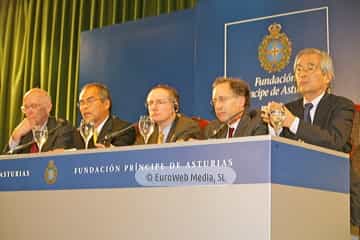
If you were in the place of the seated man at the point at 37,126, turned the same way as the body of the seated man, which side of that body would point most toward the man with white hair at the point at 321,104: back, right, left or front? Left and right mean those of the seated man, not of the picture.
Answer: left

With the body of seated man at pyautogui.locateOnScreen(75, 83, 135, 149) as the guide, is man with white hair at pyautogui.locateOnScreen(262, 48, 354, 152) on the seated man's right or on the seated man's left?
on the seated man's left

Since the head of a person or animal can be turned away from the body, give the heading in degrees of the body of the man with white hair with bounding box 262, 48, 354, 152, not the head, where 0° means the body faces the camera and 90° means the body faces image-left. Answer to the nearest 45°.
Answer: approximately 45°

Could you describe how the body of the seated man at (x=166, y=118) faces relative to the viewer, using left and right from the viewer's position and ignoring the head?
facing the viewer and to the left of the viewer

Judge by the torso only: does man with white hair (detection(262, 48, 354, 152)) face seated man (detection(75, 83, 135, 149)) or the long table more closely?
the long table

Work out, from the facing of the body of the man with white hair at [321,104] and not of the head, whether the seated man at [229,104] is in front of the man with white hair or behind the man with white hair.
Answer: in front

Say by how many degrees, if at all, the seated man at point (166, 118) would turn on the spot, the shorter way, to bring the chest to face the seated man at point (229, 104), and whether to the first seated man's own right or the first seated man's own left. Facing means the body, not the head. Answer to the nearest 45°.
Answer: approximately 90° to the first seated man's own left

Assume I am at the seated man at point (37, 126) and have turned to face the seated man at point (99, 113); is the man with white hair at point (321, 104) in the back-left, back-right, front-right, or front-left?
front-right

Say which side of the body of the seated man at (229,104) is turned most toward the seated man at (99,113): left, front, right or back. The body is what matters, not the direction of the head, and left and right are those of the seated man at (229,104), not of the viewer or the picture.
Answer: right

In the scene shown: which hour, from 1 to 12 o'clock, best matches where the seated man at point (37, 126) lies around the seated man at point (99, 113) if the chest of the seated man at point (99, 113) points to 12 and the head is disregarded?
the seated man at point (37, 126) is roughly at 2 o'clock from the seated man at point (99, 113).
